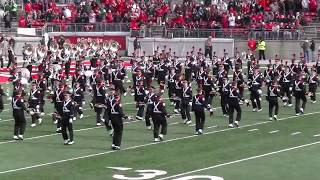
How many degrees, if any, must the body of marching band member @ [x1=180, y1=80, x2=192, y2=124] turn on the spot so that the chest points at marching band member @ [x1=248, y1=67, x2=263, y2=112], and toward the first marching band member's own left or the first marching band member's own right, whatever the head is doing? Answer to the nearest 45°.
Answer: approximately 180°

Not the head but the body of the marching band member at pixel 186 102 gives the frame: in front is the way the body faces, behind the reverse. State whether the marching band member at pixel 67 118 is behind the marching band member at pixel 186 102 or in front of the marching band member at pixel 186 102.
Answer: in front

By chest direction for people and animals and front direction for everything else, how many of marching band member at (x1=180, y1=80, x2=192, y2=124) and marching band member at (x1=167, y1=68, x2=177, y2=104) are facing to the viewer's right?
0

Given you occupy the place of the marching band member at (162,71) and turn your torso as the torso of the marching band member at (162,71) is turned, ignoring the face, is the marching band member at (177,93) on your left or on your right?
on your left

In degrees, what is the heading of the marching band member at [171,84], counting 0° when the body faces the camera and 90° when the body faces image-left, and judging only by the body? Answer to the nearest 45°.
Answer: approximately 45°

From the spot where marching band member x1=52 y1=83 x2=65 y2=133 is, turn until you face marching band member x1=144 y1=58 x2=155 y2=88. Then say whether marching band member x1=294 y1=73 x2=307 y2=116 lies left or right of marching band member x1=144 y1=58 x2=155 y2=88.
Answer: right

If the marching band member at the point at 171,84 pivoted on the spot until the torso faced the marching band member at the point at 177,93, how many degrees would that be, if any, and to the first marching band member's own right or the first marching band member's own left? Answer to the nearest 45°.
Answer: approximately 45° to the first marching band member's own left

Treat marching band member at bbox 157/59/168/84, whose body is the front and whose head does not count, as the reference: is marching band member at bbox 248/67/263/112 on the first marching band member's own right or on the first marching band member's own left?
on the first marching band member's own left
